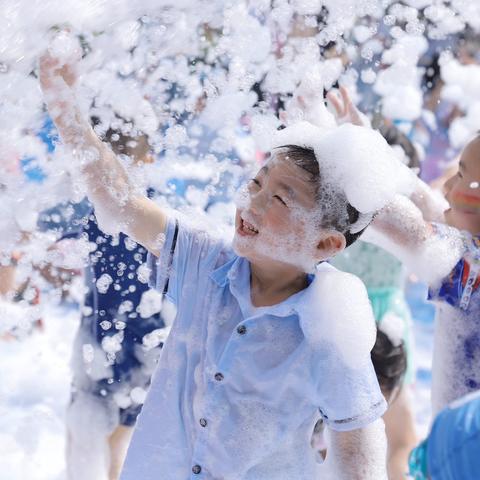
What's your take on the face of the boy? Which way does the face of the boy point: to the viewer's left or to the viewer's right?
to the viewer's left

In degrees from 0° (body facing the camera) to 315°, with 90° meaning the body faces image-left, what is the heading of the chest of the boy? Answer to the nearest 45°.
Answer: approximately 45°
